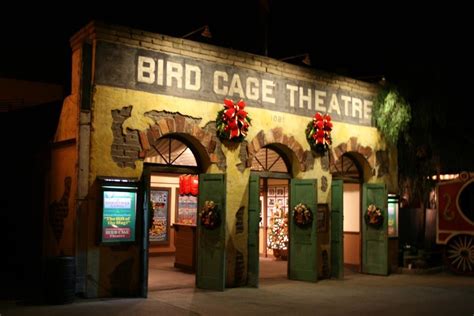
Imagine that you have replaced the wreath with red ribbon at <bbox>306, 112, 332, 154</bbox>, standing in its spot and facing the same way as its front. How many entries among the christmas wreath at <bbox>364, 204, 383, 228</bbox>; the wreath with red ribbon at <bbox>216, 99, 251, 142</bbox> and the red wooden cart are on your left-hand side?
2

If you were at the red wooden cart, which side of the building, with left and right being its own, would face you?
left

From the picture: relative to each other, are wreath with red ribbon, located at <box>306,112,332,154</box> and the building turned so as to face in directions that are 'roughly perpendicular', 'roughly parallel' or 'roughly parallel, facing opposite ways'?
roughly parallel

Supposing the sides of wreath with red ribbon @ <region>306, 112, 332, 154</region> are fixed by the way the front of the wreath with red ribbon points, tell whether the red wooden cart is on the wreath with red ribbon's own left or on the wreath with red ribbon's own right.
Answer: on the wreath with red ribbon's own left

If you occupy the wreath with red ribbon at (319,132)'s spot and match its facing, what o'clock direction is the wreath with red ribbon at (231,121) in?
the wreath with red ribbon at (231,121) is roughly at 3 o'clock from the wreath with red ribbon at (319,132).

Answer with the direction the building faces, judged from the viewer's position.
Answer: facing the viewer and to the right of the viewer
